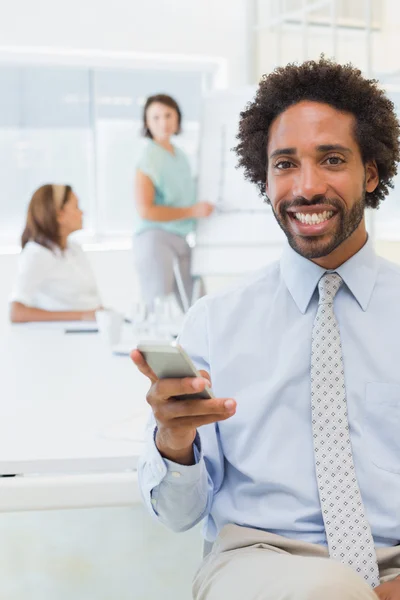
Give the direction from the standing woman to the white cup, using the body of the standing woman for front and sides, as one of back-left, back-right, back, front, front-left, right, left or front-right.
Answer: front-right

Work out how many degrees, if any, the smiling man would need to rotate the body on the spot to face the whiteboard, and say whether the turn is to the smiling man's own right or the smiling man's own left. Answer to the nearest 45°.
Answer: approximately 180°

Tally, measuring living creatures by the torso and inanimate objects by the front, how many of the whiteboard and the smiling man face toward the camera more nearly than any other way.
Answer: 2

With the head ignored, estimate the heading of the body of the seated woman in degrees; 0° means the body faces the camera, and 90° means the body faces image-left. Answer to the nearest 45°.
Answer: approximately 315°

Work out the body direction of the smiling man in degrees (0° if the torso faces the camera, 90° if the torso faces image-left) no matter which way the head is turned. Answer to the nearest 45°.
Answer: approximately 0°
